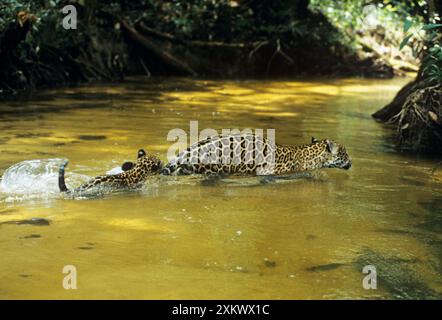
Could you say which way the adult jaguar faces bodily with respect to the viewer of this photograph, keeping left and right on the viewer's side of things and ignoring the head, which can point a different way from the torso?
facing to the right of the viewer

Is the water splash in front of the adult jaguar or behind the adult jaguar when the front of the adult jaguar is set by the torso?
behind
